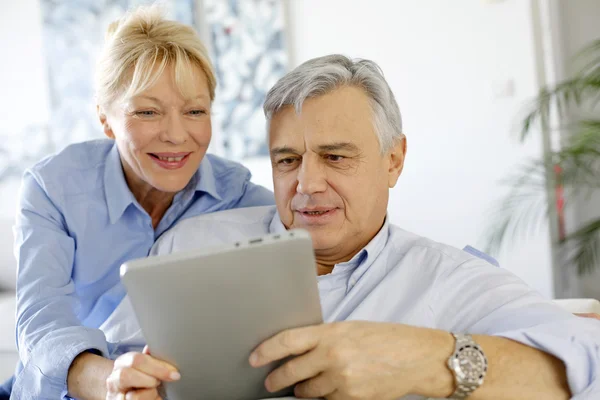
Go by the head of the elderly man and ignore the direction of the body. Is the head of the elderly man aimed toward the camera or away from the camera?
toward the camera

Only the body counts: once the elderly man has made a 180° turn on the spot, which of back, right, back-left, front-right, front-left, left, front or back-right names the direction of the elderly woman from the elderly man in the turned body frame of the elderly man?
left

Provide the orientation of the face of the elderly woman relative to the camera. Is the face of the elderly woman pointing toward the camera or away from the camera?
toward the camera

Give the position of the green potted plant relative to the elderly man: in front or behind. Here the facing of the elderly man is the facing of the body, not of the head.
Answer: behind

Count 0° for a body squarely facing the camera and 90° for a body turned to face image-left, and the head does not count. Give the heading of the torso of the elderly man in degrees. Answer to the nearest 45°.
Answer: approximately 45°
